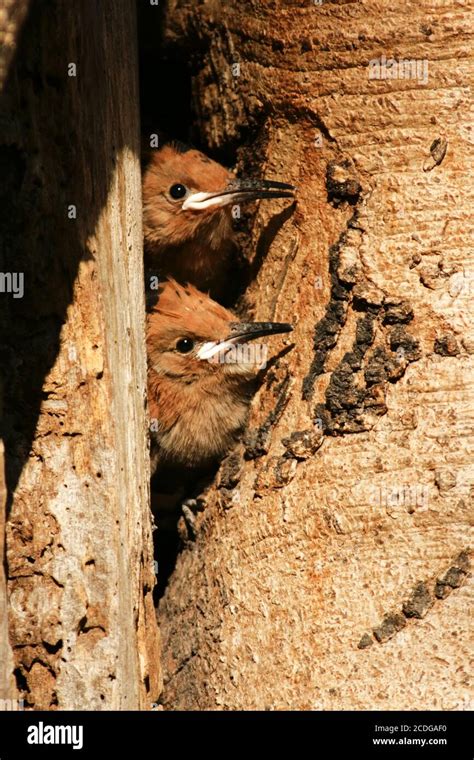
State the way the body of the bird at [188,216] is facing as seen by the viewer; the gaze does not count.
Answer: to the viewer's right
